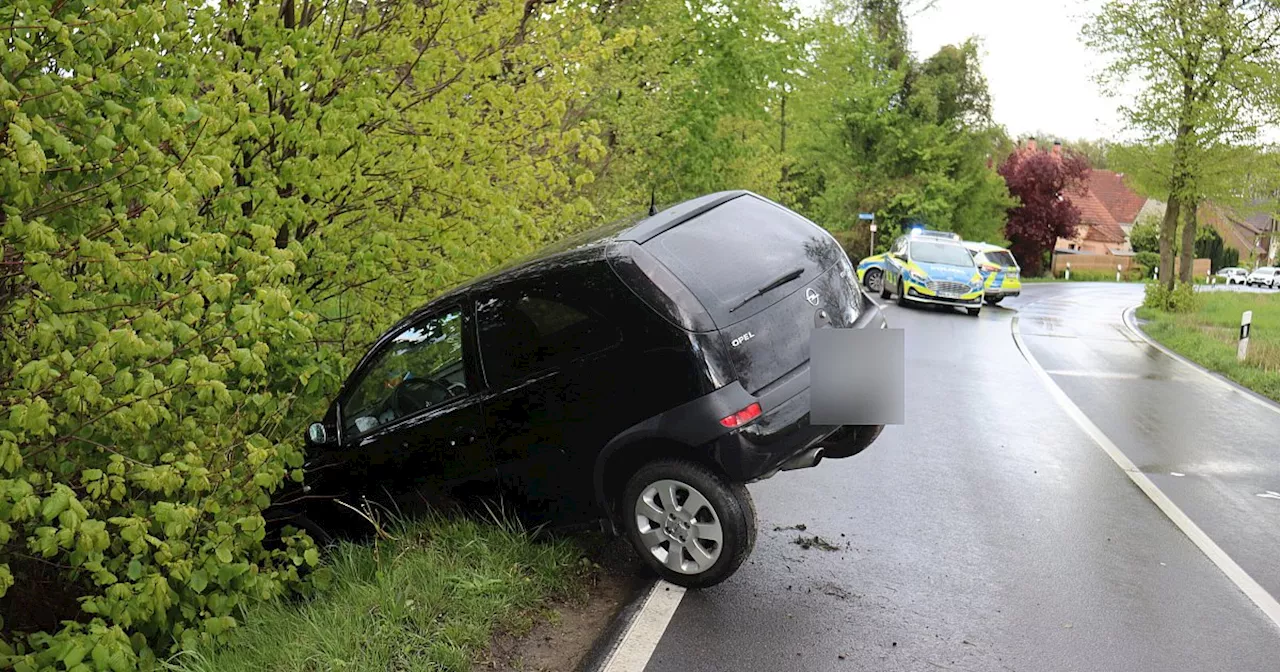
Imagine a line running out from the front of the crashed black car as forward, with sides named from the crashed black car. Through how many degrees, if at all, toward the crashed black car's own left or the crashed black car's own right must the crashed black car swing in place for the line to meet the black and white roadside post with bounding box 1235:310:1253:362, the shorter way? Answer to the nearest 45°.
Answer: approximately 90° to the crashed black car's own right

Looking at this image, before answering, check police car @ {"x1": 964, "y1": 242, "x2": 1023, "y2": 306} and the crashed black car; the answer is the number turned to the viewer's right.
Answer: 0

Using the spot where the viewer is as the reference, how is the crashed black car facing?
facing away from the viewer and to the left of the viewer

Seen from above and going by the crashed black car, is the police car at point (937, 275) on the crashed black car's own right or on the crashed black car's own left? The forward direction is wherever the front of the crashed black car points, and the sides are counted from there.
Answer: on the crashed black car's own right

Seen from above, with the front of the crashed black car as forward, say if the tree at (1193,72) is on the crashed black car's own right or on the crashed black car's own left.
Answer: on the crashed black car's own right

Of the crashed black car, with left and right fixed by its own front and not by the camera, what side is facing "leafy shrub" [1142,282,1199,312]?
right

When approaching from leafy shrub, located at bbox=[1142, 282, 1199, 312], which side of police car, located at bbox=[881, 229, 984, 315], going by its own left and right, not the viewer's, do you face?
left

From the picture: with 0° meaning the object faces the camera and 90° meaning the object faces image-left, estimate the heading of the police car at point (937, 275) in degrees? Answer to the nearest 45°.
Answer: approximately 315°
